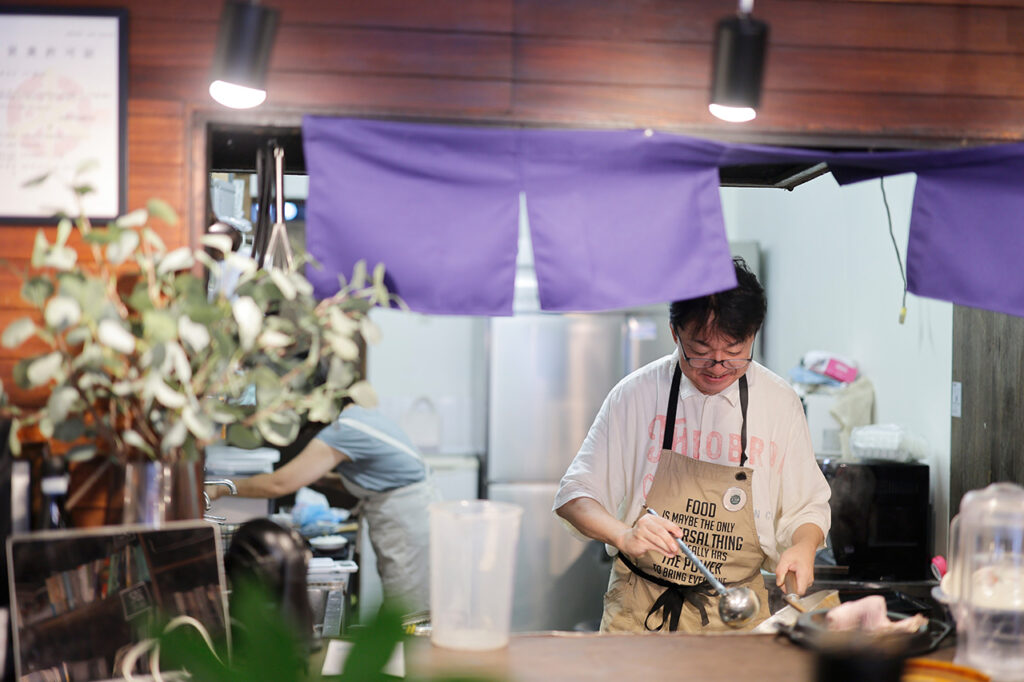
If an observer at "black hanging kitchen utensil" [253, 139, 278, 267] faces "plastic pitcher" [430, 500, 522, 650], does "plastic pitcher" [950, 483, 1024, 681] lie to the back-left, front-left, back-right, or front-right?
front-left

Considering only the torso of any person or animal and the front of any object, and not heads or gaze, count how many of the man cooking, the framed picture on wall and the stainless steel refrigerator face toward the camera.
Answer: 3

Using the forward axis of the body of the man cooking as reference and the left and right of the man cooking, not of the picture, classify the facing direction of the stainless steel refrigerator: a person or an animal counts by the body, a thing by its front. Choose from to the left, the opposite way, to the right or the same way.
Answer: the same way

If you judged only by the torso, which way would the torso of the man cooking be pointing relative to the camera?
toward the camera

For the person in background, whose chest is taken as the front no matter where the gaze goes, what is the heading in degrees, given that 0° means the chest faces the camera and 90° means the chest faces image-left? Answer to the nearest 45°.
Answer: approximately 90°

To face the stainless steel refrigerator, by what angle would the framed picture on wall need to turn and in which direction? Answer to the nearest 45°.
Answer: approximately 135° to its left

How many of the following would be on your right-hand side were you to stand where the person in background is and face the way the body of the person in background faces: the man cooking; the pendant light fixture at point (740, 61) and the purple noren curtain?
0

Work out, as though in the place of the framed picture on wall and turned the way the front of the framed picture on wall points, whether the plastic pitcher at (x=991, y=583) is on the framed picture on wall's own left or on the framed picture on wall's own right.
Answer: on the framed picture on wall's own left

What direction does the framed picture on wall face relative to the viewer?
toward the camera

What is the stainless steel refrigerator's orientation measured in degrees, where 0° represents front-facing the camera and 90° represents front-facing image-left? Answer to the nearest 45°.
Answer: approximately 0°

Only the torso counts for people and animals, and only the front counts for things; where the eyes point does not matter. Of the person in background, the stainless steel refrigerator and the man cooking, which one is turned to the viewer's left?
the person in background
